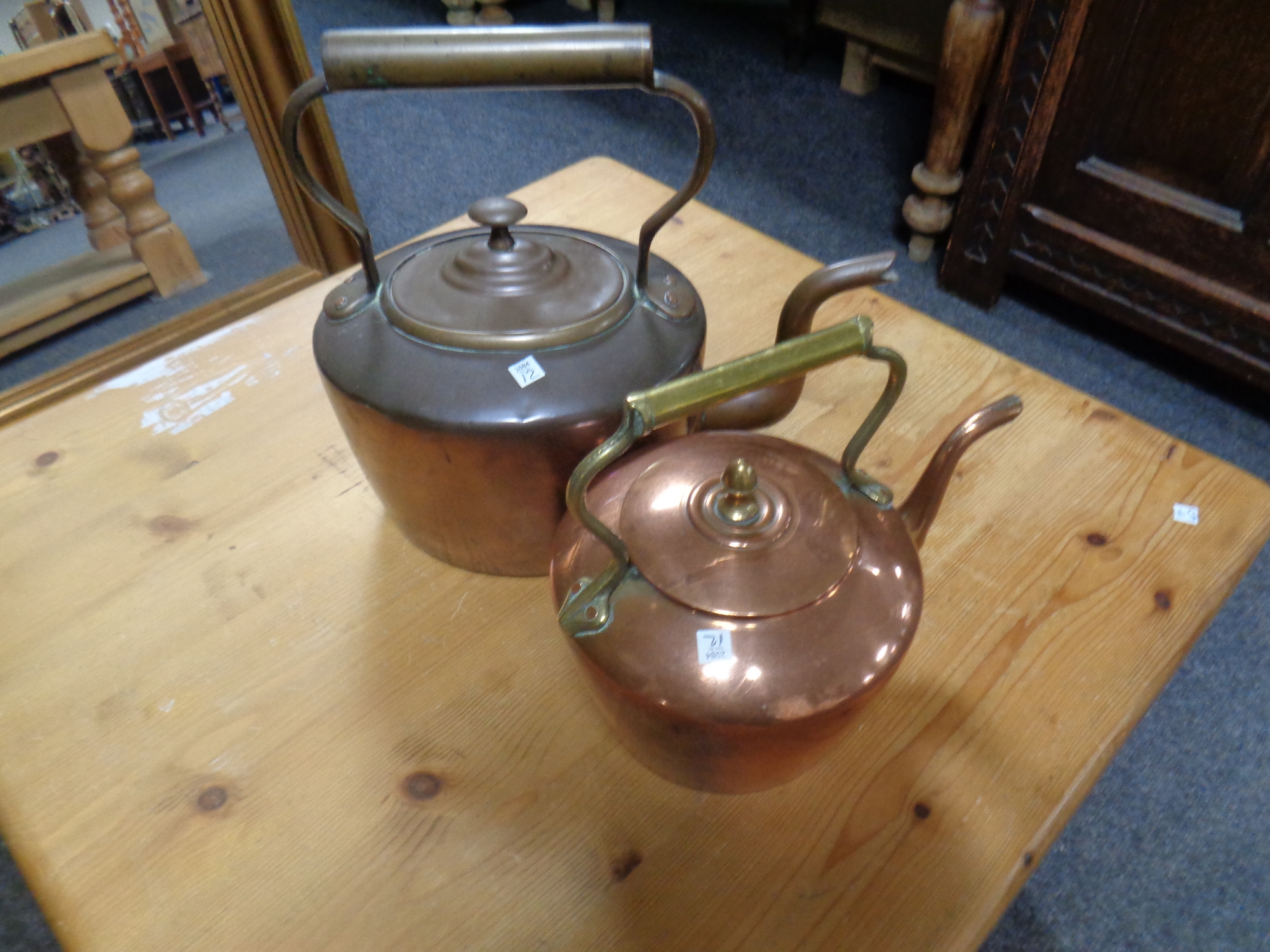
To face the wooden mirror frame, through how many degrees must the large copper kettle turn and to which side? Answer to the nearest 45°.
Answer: approximately 135° to its left

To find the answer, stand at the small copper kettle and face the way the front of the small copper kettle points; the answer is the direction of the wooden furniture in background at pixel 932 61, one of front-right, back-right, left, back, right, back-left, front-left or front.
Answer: front-left

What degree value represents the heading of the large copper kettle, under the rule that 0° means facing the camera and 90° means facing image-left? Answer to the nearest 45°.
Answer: approximately 270°

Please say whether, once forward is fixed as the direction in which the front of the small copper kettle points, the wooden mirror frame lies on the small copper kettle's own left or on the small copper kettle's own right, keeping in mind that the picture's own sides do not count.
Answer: on the small copper kettle's own left

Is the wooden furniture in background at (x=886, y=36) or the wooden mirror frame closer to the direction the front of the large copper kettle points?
the wooden furniture in background

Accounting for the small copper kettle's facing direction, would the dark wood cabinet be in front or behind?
in front

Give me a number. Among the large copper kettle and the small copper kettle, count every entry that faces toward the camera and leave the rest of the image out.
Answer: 0

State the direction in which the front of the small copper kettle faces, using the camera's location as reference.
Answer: facing away from the viewer and to the right of the viewer

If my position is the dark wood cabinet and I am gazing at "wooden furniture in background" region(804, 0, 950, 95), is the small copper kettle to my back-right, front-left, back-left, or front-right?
back-left

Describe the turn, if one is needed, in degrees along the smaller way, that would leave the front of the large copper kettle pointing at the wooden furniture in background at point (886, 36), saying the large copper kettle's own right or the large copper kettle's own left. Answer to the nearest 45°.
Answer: approximately 45° to the large copper kettle's own left
